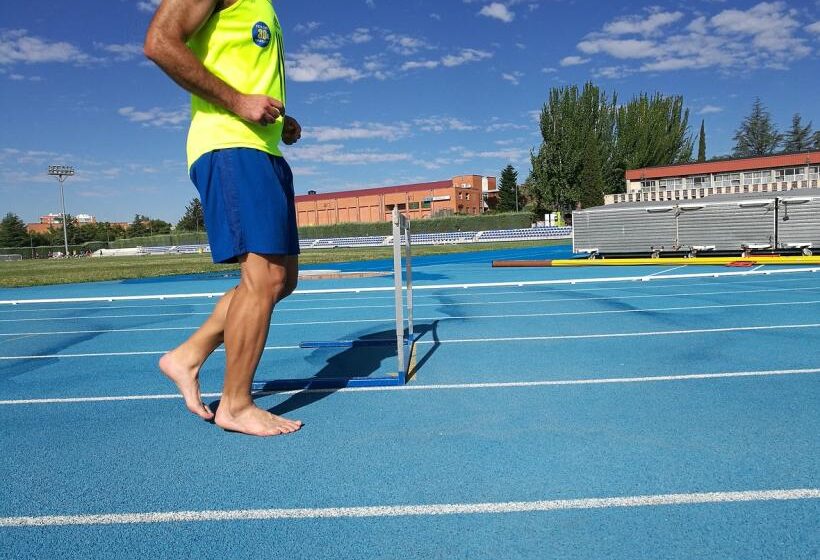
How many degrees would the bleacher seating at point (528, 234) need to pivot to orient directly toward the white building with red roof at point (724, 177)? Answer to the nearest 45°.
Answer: approximately 90° to its left

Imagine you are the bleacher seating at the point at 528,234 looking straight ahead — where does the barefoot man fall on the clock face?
The barefoot man is roughly at 12 o'clock from the bleacher seating.

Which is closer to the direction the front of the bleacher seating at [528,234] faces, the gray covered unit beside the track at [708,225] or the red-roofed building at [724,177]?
the gray covered unit beside the track

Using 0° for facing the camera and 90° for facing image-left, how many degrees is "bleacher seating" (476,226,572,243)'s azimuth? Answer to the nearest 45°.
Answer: approximately 0°
